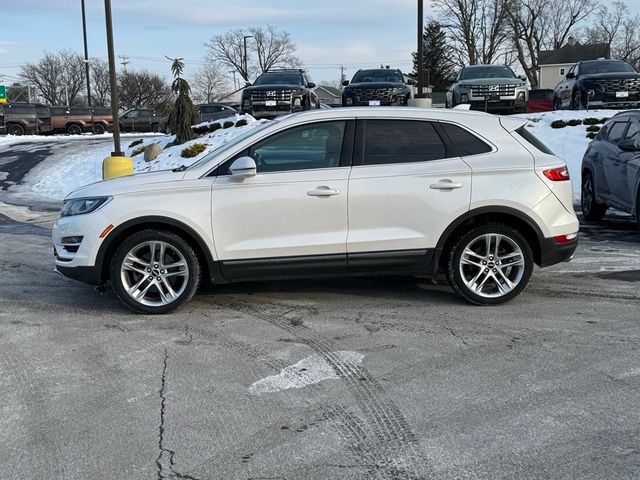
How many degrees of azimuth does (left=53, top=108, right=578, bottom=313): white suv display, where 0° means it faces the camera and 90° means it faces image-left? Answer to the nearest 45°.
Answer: approximately 90°

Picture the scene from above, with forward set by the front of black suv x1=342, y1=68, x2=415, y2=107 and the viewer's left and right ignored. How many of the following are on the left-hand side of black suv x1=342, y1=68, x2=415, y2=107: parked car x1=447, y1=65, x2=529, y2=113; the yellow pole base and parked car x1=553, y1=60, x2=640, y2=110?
2

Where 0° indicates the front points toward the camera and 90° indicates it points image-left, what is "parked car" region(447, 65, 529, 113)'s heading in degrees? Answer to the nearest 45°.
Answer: approximately 0°

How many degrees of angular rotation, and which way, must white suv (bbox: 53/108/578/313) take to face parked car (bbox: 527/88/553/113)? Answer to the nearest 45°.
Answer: approximately 90° to its right

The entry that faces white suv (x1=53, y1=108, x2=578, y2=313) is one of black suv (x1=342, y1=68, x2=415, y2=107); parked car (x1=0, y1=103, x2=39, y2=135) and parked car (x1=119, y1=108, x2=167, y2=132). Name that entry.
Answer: the black suv

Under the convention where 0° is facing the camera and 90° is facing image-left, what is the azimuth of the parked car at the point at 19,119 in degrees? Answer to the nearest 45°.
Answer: approximately 90°

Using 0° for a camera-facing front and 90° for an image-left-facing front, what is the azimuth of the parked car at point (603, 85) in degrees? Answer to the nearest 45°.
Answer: approximately 315°

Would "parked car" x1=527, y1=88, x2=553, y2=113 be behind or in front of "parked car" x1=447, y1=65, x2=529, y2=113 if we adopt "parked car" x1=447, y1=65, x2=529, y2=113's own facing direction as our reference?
behind

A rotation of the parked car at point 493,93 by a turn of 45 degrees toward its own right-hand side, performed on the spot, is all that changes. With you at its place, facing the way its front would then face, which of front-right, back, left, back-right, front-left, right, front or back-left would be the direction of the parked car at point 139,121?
right

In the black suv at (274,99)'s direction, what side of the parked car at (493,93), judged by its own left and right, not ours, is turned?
right
